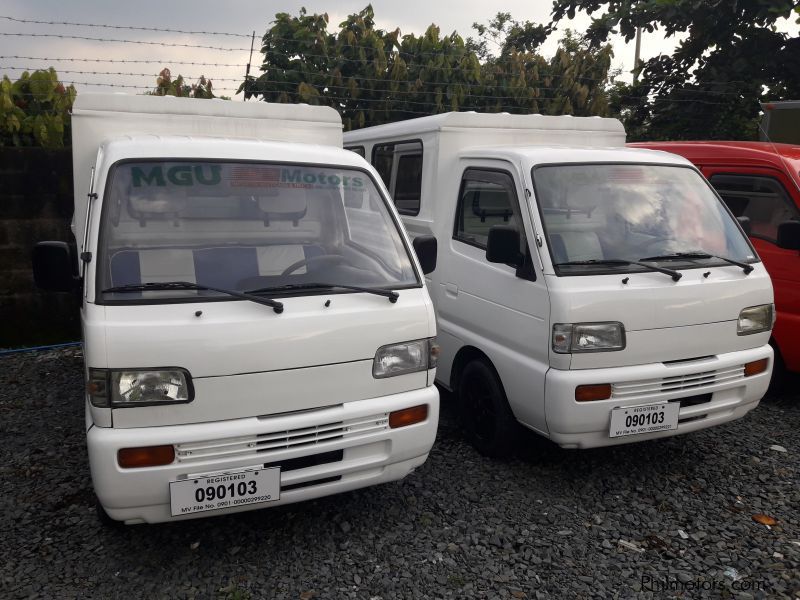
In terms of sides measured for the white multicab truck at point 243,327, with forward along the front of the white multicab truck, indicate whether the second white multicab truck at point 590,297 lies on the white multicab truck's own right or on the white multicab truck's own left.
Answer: on the white multicab truck's own left

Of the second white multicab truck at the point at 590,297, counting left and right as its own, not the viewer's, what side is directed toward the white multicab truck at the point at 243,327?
right

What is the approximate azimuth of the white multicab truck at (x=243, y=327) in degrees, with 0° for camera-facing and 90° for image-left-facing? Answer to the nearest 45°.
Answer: approximately 0°

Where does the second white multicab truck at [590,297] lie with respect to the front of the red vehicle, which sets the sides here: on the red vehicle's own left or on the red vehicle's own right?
on the red vehicle's own right

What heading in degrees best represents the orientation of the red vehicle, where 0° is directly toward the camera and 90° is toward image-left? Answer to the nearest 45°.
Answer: approximately 315°

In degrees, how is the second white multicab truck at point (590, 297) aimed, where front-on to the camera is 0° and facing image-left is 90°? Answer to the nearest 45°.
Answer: approximately 315°
